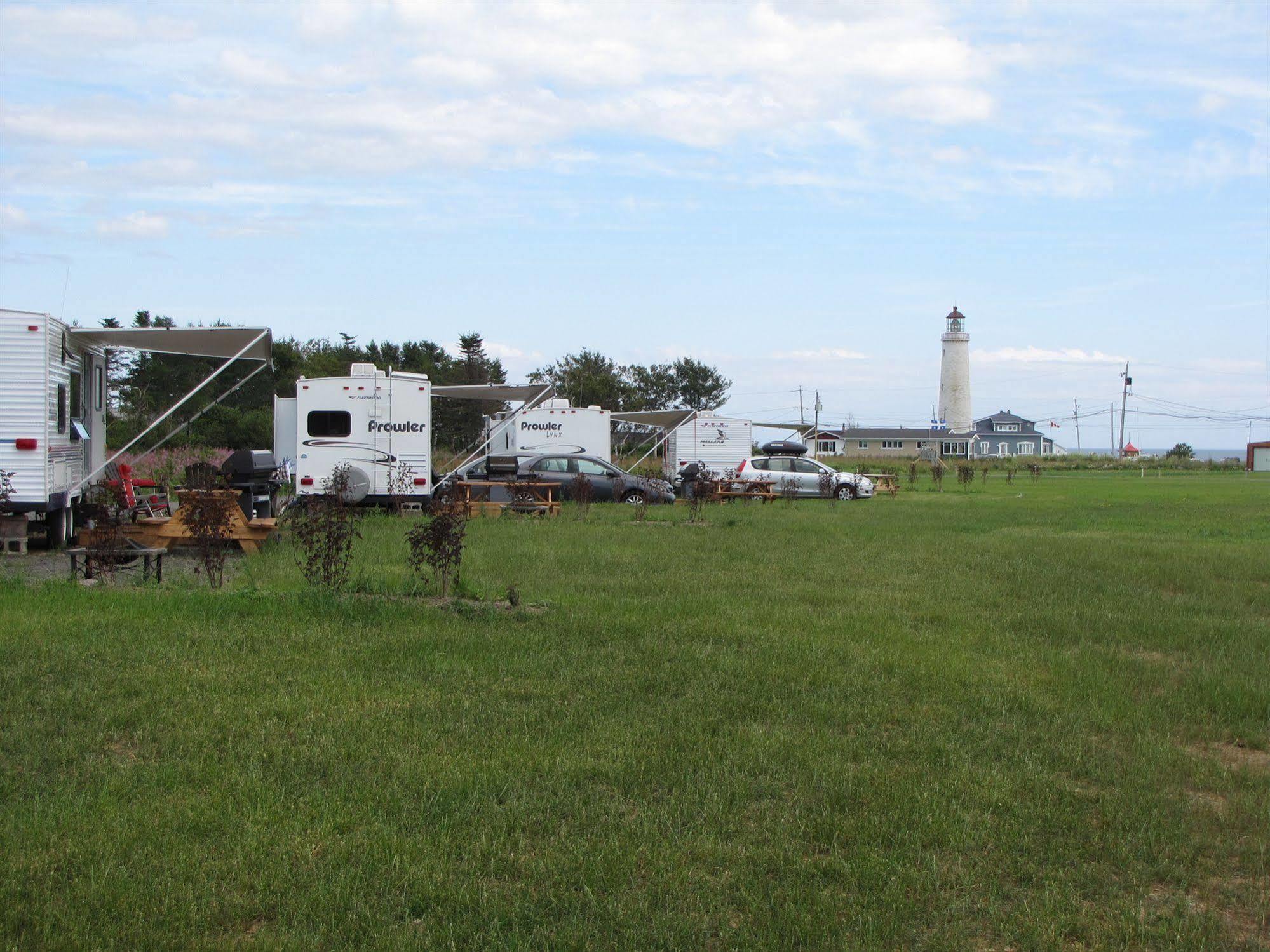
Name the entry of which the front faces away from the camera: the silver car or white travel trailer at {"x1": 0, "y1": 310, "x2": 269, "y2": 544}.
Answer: the white travel trailer

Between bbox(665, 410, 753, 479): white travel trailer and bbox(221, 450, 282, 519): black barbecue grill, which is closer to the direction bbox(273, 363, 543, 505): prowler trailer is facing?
the white travel trailer

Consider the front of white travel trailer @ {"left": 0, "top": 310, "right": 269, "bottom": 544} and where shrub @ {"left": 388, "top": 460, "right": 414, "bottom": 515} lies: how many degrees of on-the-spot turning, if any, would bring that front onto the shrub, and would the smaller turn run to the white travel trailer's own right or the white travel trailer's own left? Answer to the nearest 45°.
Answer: approximately 45° to the white travel trailer's own right

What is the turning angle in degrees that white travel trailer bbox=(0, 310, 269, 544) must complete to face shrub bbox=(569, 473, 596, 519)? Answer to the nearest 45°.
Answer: approximately 45° to its right

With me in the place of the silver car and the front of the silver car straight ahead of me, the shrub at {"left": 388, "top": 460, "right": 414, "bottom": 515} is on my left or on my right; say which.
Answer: on my right

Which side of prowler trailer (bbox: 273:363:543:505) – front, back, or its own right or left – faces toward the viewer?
back

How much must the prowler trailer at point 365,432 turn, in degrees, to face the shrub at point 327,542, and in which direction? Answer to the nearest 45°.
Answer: approximately 180°

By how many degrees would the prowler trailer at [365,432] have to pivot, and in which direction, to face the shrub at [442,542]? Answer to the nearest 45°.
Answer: approximately 180°

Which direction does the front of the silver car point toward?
to the viewer's right

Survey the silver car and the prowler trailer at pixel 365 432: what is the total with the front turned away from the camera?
1

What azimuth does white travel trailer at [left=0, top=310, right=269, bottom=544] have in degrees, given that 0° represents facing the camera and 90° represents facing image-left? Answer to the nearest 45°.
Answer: approximately 180°

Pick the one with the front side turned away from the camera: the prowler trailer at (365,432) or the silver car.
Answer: the prowler trailer

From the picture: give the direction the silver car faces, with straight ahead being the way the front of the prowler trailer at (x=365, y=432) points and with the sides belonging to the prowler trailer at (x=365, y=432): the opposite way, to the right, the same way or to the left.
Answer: to the right
